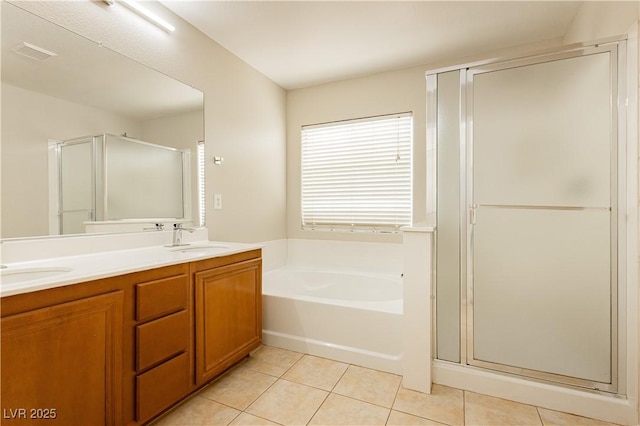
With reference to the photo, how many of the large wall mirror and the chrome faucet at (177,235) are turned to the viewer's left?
0

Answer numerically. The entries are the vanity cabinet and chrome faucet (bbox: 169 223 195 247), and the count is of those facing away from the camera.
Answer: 0

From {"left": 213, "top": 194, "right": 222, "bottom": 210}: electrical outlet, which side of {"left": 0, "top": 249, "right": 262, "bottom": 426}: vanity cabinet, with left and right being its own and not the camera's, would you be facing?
left

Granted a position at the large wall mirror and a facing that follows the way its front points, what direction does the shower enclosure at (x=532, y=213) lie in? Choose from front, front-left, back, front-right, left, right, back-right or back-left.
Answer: front

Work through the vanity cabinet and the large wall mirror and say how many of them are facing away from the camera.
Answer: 0

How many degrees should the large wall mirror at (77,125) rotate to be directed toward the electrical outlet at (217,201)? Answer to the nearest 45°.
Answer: approximately 90° to its left

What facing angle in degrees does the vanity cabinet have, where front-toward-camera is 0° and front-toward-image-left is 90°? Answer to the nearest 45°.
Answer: approximately 315°

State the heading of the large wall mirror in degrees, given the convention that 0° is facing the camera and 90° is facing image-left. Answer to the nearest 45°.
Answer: approximately 315°

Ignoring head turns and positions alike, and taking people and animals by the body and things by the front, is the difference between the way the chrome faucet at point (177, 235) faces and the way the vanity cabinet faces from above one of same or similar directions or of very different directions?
same or similar directions

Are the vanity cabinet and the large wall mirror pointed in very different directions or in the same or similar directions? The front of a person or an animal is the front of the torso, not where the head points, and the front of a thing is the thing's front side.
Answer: same or similar directions

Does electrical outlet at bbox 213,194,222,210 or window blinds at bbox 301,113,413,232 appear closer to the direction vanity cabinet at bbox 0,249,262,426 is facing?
the window blinds
